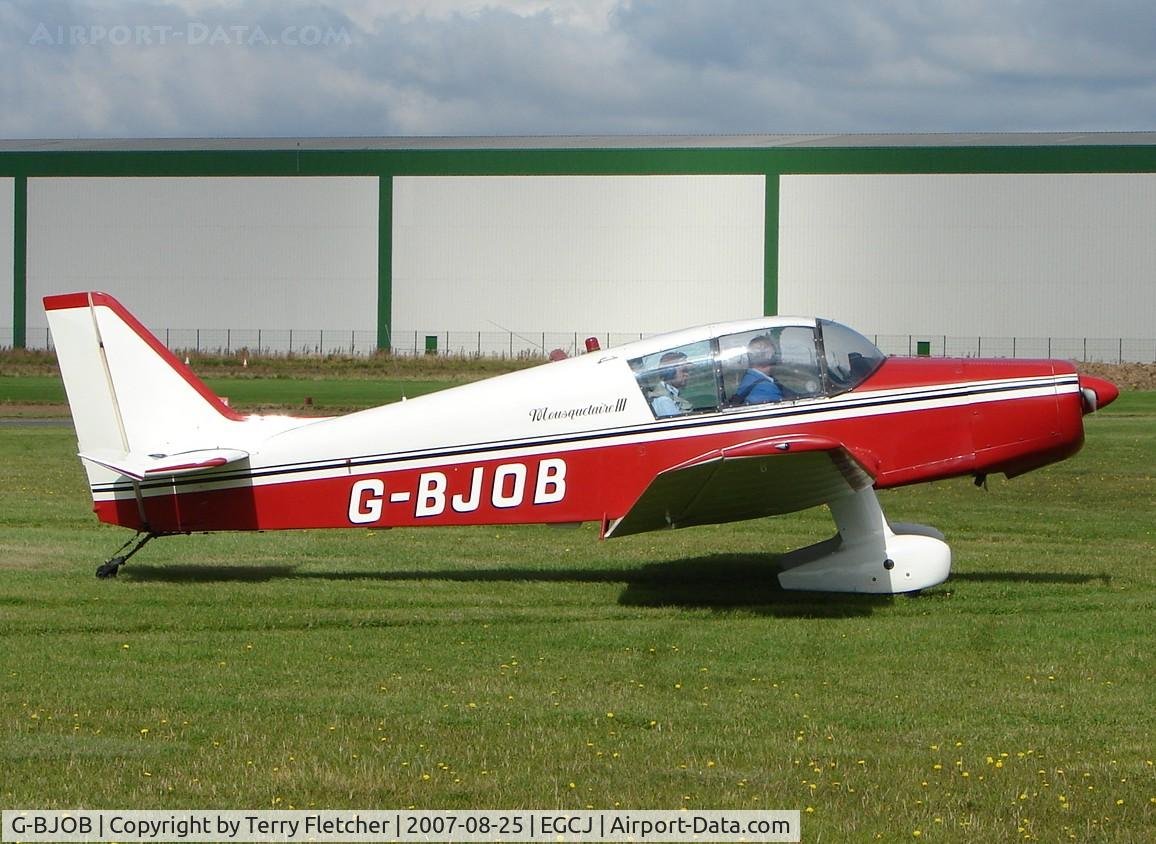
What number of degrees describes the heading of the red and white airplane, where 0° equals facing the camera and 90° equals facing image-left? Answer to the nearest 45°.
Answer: approximately 270°

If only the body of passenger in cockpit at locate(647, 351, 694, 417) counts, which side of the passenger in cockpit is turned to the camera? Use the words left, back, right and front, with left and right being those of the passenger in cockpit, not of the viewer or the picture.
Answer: right

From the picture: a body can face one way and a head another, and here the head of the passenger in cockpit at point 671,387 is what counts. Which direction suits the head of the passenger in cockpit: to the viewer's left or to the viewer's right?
to the viewer's right
